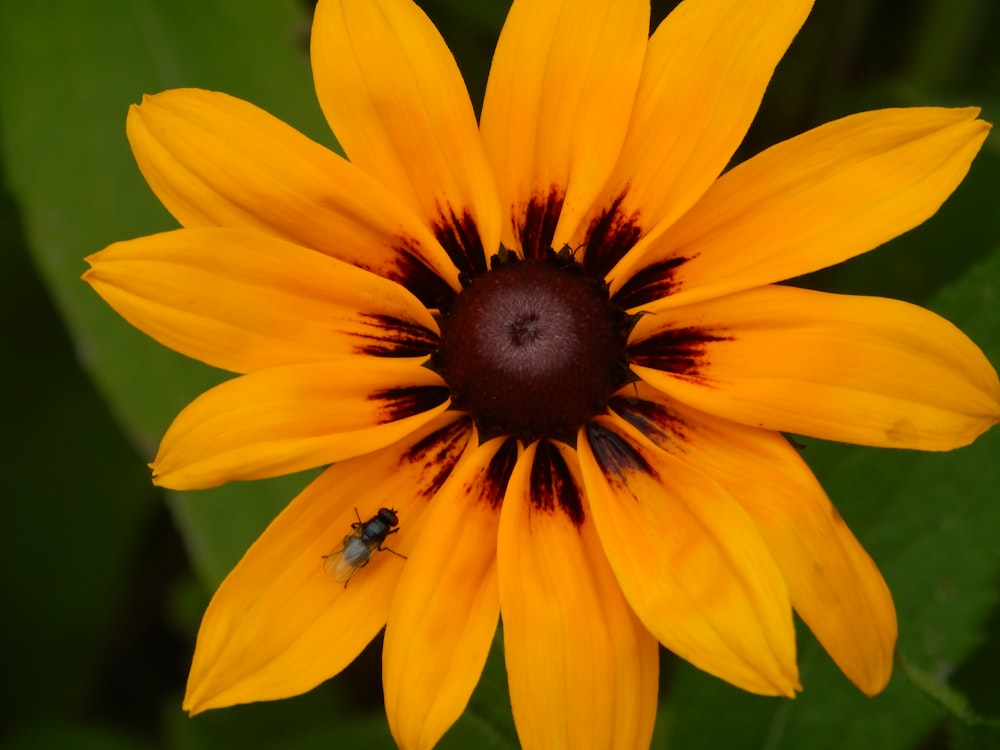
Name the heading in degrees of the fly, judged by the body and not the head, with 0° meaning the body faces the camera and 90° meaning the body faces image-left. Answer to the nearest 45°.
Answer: approximately 225°
